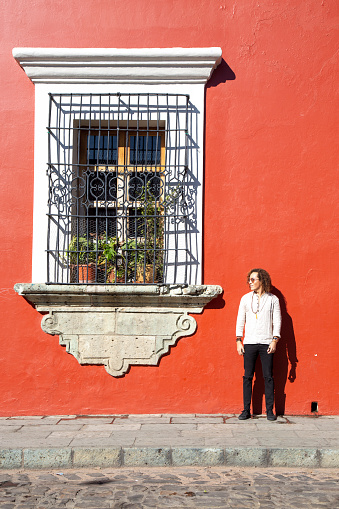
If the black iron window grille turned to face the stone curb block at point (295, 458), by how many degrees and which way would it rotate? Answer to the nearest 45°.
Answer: approximately 45° to its left

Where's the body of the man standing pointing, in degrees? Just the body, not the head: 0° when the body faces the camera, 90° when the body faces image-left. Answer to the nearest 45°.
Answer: approximately 0°

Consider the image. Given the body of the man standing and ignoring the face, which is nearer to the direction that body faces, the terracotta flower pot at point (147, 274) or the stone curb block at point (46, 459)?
the stone curb block

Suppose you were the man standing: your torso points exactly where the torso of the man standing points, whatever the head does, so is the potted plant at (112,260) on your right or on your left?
on your right

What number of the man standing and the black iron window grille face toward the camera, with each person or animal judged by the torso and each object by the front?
2

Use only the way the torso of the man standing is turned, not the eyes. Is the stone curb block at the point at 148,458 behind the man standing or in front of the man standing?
in front

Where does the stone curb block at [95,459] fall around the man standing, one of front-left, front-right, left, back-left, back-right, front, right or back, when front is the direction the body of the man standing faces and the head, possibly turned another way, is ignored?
front-right
